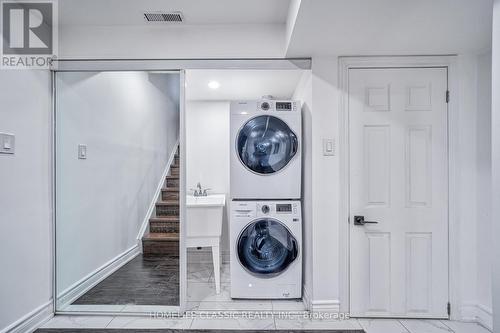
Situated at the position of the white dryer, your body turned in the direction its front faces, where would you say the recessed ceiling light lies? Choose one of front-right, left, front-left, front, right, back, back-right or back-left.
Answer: back-right

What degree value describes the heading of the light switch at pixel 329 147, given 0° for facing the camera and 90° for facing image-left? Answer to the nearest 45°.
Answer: approximately 0°

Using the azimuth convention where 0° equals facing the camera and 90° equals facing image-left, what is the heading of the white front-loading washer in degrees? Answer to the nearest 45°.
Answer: approximately 0°

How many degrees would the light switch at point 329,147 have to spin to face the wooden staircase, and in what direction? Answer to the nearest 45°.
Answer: approximately 90° to its right
